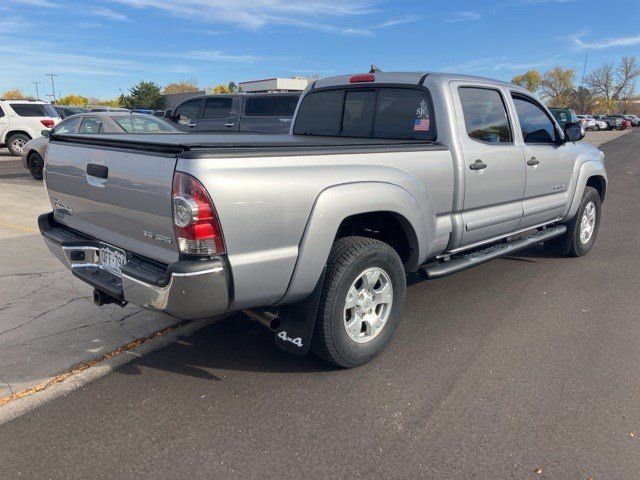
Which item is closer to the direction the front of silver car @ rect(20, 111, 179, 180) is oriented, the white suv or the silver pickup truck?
the white suv

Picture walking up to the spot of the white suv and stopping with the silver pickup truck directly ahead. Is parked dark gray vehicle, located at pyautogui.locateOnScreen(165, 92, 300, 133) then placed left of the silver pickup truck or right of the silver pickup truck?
left

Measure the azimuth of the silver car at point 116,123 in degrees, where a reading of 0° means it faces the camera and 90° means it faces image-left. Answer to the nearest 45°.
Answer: approximately 135°

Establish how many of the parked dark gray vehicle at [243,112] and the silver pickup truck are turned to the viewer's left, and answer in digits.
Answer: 1

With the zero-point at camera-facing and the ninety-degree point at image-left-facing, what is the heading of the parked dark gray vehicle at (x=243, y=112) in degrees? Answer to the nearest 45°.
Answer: approximately 90°

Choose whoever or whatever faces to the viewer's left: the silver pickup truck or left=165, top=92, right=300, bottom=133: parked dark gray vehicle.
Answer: the parked dark gray vehicle

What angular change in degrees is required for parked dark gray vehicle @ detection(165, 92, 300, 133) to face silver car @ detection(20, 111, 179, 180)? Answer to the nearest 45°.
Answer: approximately 45° to its left

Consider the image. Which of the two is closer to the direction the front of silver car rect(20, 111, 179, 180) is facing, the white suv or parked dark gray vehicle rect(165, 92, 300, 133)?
the white suv

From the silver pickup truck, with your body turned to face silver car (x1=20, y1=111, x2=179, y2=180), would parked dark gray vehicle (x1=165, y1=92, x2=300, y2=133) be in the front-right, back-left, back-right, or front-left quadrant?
front-right

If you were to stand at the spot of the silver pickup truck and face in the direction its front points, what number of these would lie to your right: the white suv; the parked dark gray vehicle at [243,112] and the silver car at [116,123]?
0

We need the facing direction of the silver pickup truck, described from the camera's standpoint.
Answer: facing away from the viewer and to the right of the viewer

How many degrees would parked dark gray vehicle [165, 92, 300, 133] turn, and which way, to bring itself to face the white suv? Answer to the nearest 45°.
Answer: approximately 45° to its right

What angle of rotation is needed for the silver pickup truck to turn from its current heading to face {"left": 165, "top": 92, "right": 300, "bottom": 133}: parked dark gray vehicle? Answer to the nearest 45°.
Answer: approximately 45° to its left
